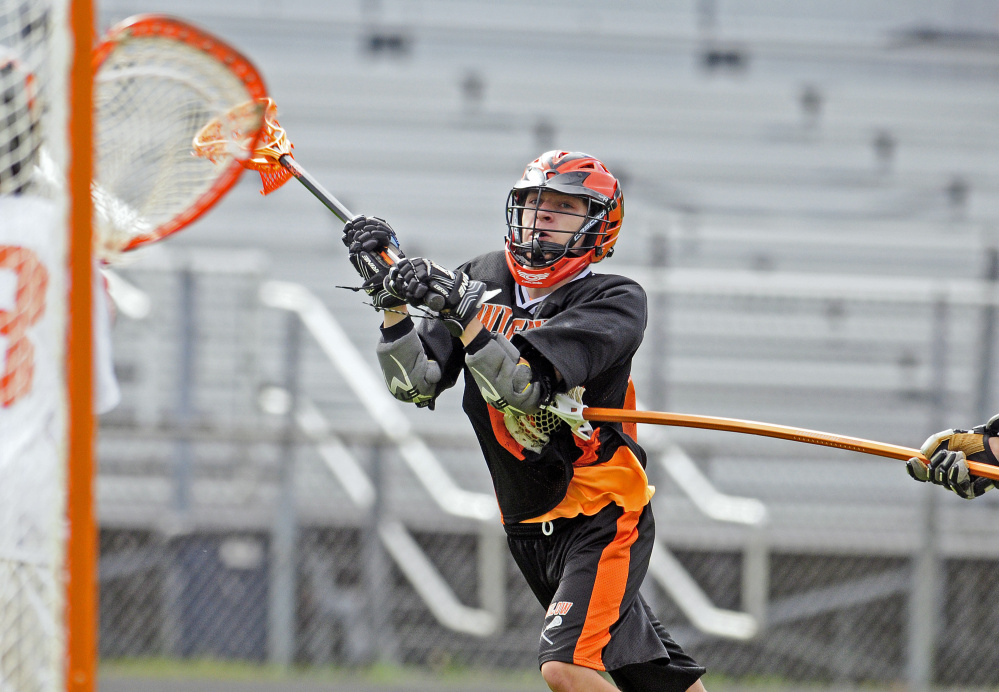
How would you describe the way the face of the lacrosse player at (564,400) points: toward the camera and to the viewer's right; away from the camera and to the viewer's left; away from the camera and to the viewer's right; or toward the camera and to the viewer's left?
toward the camera and to the viewer's left

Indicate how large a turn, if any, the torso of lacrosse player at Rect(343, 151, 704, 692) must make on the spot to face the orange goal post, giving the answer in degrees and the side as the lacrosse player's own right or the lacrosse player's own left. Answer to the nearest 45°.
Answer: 0° — they already face it

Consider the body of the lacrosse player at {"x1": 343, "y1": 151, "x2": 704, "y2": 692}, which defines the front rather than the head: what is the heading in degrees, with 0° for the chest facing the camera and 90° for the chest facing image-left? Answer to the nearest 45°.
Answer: approximately 45°
